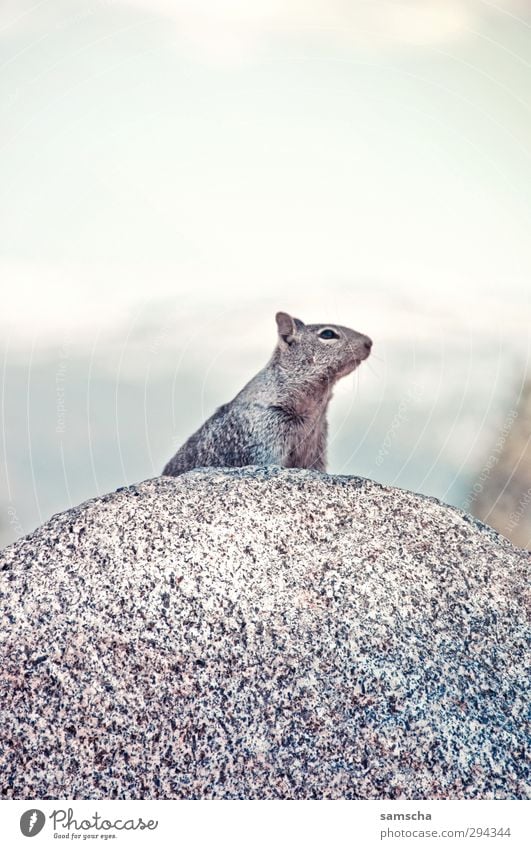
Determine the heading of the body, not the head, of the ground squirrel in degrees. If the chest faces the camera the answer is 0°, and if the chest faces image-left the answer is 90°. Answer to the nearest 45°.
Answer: approximately 270°
